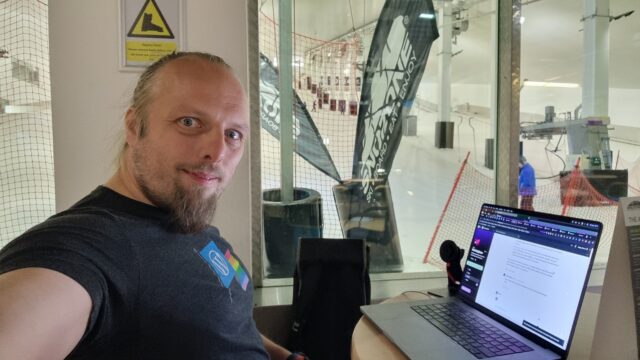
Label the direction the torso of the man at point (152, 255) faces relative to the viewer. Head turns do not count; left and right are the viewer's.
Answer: facing the viewer and to the right of the viewer

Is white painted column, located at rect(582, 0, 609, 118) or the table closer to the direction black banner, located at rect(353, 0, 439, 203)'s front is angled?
the table

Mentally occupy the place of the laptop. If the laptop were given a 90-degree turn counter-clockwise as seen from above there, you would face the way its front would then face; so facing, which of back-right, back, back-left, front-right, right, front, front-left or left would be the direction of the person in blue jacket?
back-left

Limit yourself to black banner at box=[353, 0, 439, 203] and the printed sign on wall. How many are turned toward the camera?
2

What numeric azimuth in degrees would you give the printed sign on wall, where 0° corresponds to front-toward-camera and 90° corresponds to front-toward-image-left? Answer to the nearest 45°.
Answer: approximately 0°

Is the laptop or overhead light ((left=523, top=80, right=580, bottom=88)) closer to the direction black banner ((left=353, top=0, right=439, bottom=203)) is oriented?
the laptop

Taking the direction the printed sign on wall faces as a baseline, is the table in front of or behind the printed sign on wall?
in front
